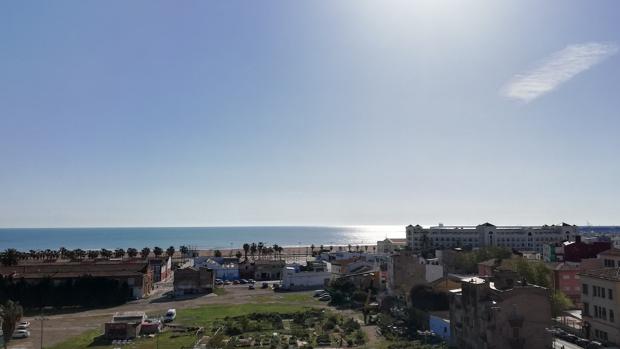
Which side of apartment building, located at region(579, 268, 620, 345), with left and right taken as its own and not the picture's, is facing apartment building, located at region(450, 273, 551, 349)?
front

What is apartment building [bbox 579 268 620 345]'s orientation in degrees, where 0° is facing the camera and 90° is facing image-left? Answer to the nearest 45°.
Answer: approximately 45°
